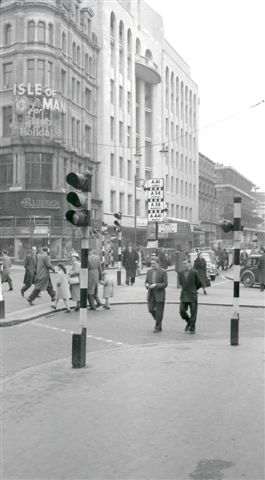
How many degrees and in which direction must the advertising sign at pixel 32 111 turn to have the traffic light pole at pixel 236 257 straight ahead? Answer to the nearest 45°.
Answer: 0° — it already faces it

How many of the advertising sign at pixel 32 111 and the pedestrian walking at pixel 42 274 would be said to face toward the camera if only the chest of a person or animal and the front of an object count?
1

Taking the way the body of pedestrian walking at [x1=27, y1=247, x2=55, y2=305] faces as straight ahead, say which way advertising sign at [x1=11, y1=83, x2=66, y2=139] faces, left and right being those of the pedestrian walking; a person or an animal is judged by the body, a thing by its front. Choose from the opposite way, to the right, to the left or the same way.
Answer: to the right

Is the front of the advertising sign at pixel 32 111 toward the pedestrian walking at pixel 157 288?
yes

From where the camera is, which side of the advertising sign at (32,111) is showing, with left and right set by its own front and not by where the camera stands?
front

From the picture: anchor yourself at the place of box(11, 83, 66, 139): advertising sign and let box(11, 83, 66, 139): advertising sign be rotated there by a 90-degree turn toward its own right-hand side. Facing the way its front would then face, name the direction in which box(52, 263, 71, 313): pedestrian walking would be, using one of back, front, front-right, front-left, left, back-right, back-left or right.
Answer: left

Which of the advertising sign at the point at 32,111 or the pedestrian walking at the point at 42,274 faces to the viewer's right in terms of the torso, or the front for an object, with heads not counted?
the pedestrian walking
